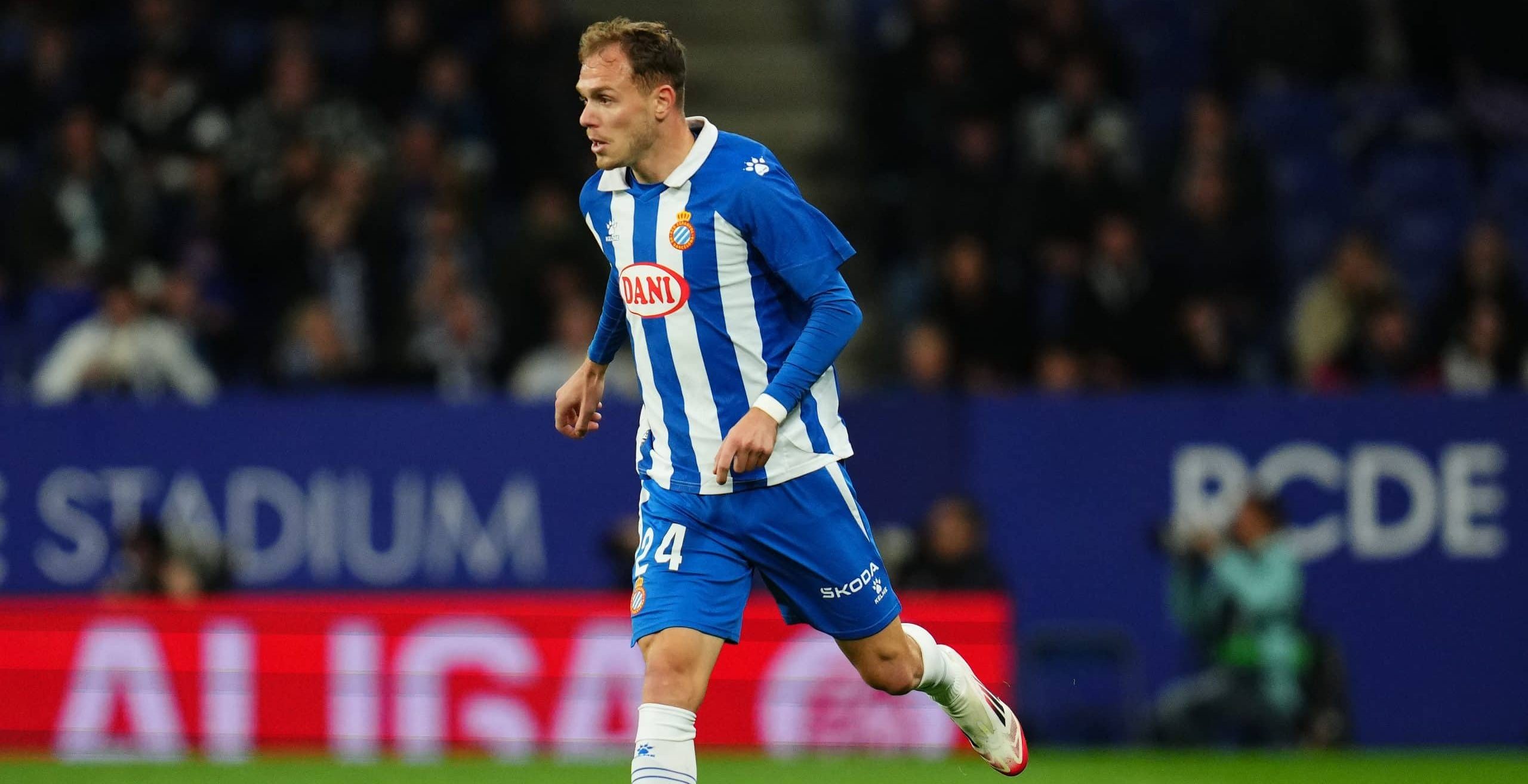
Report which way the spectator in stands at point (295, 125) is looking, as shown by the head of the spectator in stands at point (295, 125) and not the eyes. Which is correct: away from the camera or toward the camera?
toward the camera

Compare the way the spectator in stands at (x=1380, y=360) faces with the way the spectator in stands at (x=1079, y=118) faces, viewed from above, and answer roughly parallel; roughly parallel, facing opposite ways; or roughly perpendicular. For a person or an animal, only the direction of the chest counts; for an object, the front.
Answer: roughly parallel

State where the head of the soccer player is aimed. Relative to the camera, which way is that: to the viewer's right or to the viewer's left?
to the viewer's left

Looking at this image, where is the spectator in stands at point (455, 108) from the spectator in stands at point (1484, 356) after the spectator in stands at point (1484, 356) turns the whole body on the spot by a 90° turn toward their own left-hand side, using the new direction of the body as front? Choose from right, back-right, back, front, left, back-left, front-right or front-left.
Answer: back

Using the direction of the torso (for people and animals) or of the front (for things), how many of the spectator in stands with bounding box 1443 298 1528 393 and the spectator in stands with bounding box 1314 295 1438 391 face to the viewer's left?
0

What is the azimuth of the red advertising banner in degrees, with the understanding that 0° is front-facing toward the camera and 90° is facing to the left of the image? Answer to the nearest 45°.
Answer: approximately 0°

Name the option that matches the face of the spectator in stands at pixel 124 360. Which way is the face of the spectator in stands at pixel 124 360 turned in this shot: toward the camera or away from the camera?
toward the camera

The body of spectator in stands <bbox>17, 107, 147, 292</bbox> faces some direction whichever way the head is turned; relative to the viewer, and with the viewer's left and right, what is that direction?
facing the viewer

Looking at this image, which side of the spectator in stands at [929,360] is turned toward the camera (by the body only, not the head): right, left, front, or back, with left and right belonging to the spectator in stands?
front

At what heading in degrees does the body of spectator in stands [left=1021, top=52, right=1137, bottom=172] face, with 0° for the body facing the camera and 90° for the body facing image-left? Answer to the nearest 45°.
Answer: approximately 0°

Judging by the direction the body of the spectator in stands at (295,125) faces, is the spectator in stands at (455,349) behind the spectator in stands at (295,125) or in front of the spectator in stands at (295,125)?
in front

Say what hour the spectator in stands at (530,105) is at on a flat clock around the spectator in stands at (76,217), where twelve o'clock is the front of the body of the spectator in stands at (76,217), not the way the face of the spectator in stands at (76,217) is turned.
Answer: the spectator in stands at (530,105) is roughly at 9 o'clock from the spectator in stands at (76,217).

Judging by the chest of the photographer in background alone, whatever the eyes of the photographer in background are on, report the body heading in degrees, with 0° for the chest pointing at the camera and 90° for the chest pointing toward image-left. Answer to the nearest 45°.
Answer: approximately 90°

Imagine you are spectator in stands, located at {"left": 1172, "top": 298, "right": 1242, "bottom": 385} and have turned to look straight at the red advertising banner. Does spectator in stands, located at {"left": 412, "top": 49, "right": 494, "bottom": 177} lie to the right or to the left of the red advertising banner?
right

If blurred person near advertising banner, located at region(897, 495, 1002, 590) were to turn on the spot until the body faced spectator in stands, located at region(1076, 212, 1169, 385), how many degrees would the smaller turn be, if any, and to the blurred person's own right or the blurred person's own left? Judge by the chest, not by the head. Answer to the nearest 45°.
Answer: approximately 135° to the blurred person's own left
